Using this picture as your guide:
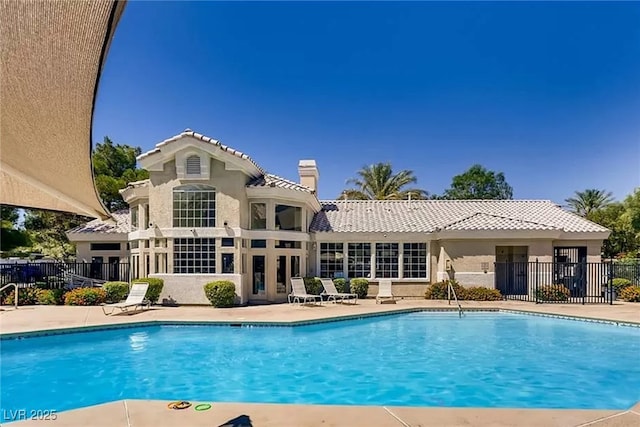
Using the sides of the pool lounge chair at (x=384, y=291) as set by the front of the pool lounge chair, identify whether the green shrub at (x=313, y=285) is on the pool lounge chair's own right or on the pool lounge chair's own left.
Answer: on the pool lounge chair's own right

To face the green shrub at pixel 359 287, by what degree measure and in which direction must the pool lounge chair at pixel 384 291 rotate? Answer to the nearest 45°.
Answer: approximately 135° to its right

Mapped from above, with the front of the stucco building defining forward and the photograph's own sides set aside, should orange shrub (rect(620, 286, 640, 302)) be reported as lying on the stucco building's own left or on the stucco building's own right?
on the stucco building's own left

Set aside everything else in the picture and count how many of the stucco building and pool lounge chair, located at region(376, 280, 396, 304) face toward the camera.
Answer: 2

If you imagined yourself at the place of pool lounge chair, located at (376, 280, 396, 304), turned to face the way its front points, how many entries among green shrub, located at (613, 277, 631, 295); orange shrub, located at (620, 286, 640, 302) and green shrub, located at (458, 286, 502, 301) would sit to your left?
3

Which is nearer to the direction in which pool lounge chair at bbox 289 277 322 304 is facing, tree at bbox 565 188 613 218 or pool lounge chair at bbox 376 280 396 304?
the pool lounge chair

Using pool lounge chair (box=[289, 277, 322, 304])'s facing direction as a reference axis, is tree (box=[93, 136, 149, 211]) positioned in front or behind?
behind

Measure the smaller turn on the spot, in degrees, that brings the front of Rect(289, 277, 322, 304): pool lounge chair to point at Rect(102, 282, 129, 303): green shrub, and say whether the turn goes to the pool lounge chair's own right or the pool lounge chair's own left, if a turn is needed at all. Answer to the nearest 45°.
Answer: approximately 135° to the pool lounge chair's own right
